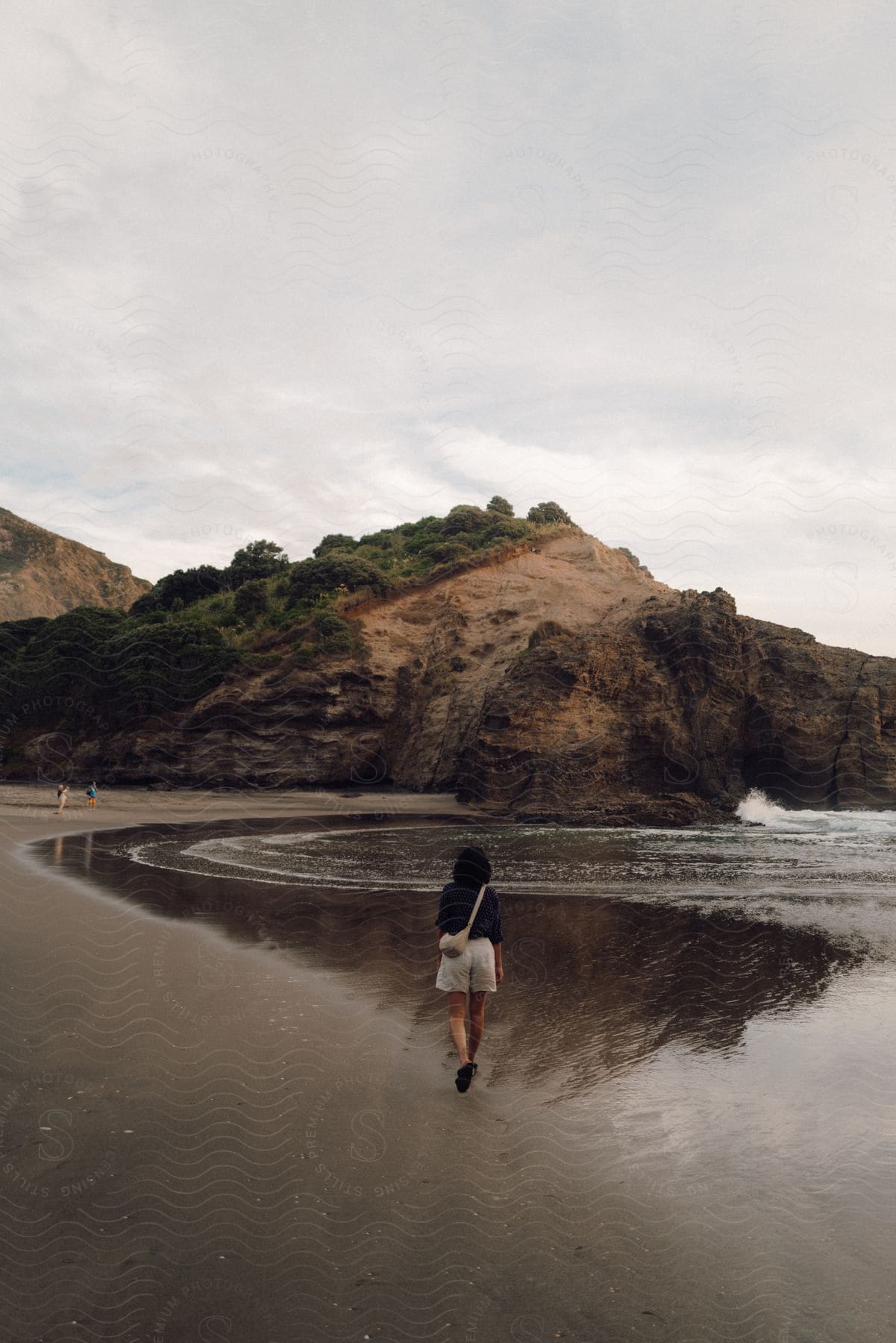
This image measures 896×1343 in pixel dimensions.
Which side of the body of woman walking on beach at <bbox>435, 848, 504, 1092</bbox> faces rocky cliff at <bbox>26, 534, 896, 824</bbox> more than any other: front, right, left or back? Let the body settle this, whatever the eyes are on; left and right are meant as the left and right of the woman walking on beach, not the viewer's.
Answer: front

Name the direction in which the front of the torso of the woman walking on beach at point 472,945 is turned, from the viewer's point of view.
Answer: away from the camera

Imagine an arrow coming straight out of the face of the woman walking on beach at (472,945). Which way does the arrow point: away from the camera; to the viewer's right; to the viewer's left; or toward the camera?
away from the camera
